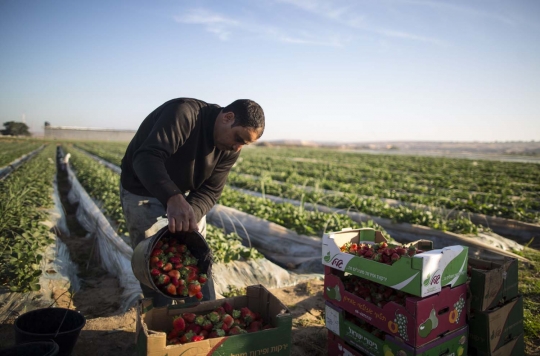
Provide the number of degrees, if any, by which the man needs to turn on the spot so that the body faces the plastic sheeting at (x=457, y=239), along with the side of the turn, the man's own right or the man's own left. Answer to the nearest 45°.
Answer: approximately 90° to the man's own left

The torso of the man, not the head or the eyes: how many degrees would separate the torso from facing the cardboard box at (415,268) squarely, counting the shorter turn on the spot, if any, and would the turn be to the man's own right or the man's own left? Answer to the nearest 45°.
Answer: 0° — they already face it
